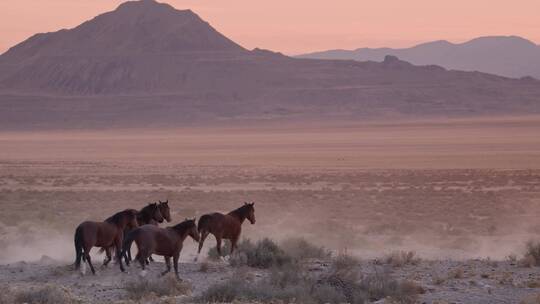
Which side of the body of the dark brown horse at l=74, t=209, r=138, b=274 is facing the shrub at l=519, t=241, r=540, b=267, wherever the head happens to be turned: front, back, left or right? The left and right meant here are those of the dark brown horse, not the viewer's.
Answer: front

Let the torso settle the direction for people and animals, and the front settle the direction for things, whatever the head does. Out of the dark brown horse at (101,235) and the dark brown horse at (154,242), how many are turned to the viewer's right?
2

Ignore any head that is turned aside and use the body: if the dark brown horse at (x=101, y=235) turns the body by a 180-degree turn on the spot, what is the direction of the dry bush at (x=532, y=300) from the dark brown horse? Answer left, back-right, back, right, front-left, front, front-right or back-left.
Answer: back-left

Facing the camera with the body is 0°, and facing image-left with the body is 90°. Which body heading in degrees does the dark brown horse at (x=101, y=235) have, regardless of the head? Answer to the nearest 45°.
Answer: approximately 270°

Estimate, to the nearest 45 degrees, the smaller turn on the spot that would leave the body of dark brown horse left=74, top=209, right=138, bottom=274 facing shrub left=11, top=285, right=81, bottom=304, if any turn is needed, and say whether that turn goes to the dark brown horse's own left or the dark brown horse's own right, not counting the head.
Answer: approximately 90° to the dark brown horse's own right

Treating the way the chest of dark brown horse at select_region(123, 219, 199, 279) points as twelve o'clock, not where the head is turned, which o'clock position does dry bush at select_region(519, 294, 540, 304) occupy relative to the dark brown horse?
The dry bush is roughly at 1 o'clock from the dark brown horse.

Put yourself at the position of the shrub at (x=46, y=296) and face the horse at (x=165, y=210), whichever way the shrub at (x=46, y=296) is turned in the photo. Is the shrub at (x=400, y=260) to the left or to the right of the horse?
right

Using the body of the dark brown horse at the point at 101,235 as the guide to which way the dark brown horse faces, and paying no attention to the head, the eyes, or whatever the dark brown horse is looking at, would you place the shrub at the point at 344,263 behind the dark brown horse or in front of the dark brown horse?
in front

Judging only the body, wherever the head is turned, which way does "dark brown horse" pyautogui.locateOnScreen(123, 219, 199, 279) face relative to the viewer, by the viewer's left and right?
facing to the right of the viewer
